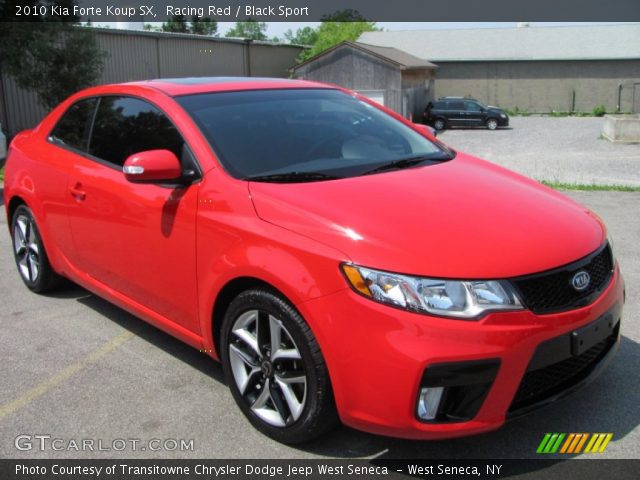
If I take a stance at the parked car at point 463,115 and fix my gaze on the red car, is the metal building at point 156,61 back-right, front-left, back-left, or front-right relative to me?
front-right

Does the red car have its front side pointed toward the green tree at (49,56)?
no

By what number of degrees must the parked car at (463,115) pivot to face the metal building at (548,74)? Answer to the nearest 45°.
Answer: approximately 90° to its left

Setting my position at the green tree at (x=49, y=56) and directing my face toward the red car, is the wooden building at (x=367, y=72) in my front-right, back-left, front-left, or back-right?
back-left

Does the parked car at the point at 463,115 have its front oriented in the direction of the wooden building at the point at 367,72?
no

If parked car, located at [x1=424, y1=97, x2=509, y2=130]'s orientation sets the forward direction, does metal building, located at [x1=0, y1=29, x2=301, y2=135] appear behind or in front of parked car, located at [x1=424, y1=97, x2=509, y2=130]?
behind

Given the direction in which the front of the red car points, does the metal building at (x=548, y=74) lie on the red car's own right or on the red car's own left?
on the red car's own left

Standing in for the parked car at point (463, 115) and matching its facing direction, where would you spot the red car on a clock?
The red car is roughly at 3 o'clock from the parked car.

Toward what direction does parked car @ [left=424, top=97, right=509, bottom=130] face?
to the viewer's right

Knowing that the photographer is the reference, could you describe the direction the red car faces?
facing the viewer and to the right of the viewer

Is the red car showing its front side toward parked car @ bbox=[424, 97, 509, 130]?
no

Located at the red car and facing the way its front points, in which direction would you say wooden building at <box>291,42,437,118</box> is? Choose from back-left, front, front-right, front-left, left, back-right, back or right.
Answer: back-left

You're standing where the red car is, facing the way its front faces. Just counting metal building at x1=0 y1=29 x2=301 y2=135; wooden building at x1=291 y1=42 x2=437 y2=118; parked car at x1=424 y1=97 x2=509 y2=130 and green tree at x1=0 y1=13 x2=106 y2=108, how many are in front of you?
0

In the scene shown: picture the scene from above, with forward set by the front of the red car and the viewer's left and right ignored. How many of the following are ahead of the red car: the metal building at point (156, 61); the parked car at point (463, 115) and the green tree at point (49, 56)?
0

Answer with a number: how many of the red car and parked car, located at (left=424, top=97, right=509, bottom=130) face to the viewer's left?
0
